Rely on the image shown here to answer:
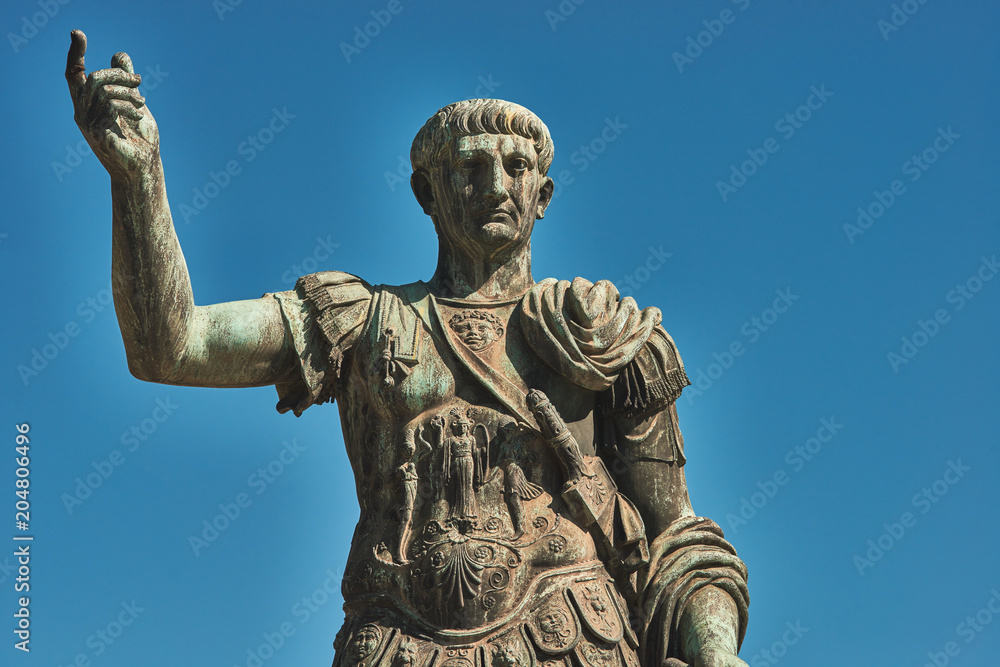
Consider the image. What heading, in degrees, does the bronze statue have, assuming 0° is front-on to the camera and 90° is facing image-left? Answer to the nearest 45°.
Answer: approximately 0°
